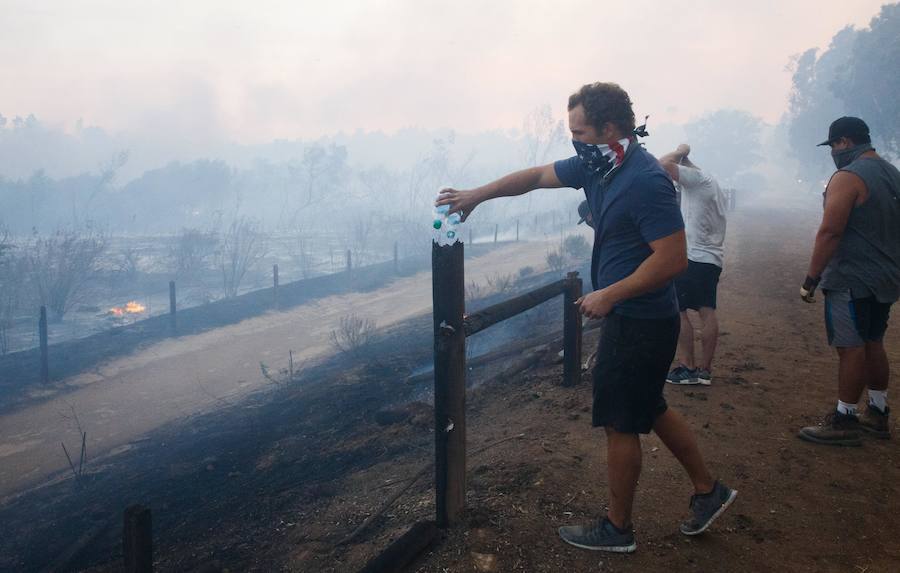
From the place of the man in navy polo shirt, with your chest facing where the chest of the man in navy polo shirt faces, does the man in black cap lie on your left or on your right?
on your right

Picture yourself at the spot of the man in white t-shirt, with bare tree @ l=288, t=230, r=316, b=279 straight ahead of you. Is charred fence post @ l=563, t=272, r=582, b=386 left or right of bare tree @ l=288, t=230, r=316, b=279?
left

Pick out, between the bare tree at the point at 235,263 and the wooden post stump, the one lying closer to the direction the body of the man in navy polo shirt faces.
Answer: the wooden post stump

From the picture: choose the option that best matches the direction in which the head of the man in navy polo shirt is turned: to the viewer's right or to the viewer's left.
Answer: to the viewer's left

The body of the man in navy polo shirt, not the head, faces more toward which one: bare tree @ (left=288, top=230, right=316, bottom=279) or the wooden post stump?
the wooden post stump

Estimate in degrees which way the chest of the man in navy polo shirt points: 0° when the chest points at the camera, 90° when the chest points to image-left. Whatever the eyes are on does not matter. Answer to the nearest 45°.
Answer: approximately 90°
